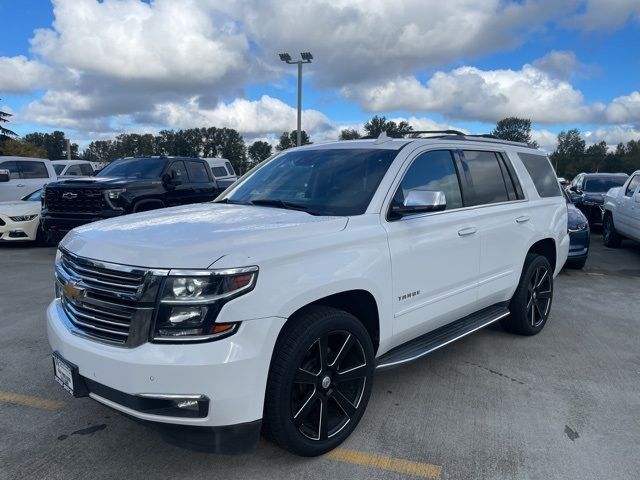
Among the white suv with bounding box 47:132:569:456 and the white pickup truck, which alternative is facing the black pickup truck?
the white pickup truck

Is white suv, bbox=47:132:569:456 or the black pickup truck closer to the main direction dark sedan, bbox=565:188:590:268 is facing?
the white suv

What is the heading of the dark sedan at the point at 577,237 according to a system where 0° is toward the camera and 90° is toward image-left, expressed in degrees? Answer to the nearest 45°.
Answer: approximately 315°

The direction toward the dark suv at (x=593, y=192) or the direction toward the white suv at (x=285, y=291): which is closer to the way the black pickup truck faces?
the white suv

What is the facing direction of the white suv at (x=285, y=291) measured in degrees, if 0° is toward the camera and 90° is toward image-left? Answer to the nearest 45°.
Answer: approximately 45°

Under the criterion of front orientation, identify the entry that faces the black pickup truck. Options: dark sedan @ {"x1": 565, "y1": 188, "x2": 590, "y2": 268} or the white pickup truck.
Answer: the white pickup truck

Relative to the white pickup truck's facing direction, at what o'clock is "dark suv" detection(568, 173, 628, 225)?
The dark suv is roughly at 4 o'clock from the white pickup truck.

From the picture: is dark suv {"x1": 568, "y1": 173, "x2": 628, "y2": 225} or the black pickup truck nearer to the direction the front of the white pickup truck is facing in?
the black pickup truck

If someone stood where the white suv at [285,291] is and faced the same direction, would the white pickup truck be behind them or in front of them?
behind

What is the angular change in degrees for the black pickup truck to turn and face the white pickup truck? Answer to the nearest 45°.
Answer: approximately 135° to its left

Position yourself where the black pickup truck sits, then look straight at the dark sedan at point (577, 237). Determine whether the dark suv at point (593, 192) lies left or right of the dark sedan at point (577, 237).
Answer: left
